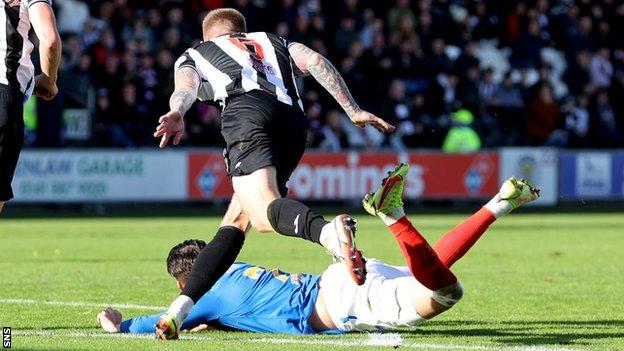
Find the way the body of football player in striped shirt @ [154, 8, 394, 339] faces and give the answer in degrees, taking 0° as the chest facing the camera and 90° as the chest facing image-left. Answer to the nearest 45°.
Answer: approximately 135°

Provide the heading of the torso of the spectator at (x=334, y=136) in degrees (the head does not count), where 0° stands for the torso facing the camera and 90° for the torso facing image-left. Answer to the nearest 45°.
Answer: approximately 0°

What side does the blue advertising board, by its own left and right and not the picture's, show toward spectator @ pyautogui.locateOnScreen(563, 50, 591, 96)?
back

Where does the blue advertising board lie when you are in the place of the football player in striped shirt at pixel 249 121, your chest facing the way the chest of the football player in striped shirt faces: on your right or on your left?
on your right

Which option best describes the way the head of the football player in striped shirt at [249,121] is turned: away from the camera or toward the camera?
away from the camera

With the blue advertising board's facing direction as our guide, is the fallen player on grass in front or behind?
in front

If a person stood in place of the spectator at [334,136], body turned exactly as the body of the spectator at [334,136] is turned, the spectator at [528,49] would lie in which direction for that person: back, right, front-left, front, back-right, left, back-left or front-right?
back-left

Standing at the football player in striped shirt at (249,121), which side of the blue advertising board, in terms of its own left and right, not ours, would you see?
front
